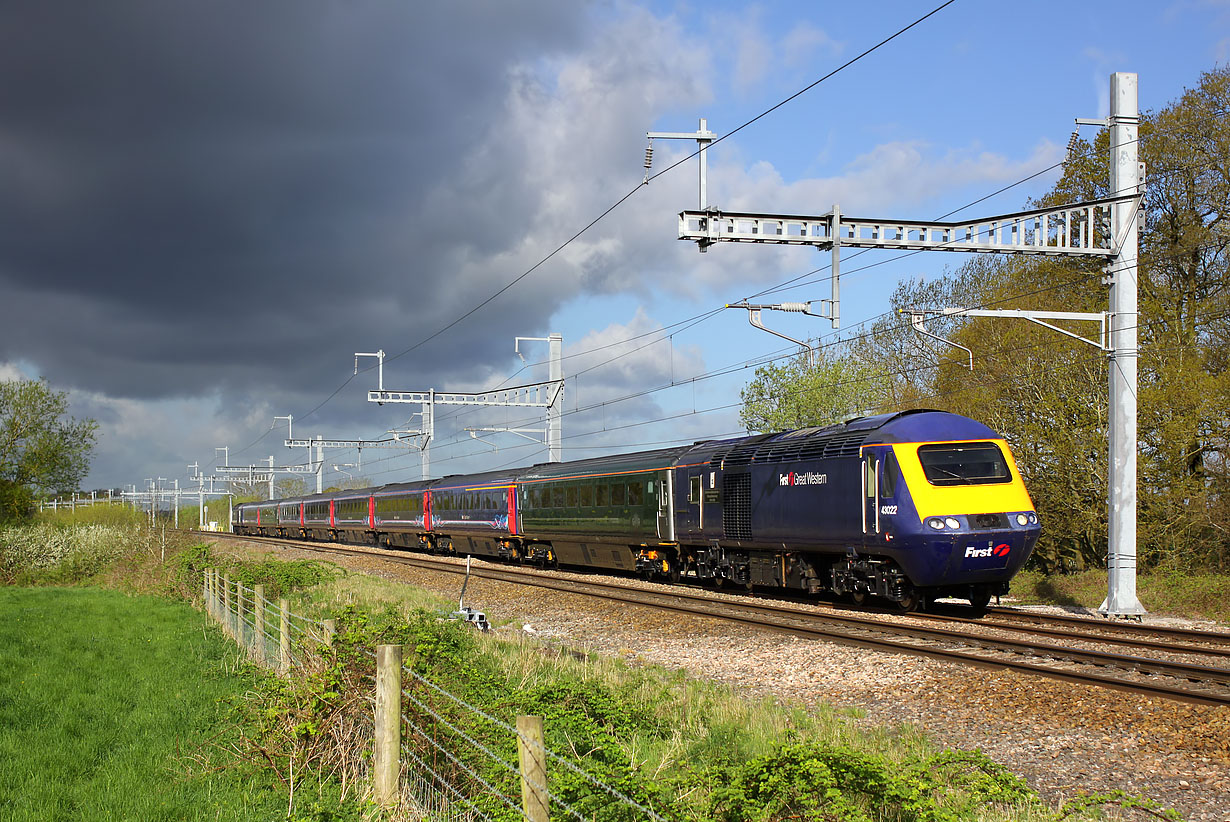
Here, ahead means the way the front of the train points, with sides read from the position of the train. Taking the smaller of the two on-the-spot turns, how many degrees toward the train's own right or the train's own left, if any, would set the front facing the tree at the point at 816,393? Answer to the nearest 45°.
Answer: approximately 135° to the train's own left

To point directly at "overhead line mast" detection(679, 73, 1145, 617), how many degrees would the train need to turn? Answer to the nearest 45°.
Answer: approximately 45° to its left

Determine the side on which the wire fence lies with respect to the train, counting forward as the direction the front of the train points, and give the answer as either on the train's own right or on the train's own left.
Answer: on the train's own right

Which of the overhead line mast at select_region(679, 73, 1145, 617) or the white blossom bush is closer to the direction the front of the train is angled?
the overhead line mast

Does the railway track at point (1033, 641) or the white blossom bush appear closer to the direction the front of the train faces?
the railway track

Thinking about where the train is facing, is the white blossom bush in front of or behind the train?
behind

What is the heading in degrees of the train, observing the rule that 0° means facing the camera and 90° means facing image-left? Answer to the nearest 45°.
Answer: approximately 315°

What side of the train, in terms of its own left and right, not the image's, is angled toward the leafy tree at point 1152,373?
left
